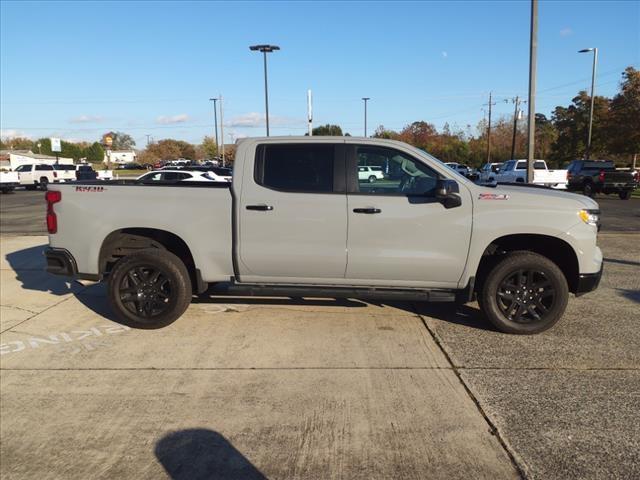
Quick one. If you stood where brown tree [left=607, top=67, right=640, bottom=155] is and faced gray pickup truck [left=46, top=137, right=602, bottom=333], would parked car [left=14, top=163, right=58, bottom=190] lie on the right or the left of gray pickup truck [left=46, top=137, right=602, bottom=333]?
right

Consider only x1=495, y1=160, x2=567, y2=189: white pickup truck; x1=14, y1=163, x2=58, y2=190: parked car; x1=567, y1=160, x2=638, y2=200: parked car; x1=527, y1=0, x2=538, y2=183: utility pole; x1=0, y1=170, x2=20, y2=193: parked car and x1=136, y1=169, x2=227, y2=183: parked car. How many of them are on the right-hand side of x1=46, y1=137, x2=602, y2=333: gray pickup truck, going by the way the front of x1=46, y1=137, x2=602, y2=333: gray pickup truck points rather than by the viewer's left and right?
0

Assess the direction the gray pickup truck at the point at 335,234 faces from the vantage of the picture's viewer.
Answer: facing to the right of the viewer

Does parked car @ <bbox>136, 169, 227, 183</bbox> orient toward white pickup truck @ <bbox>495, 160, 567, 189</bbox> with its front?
no

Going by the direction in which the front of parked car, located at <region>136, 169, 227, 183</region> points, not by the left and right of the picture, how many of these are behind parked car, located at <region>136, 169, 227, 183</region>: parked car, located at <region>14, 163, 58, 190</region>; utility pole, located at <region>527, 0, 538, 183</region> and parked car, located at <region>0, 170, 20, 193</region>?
1

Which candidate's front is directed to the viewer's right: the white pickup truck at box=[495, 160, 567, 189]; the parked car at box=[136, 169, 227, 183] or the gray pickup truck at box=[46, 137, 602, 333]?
the gray pickup truck at box=[46, 137, 602, 333]

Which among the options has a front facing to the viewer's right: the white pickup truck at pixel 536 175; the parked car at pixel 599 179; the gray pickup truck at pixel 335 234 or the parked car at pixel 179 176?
the gray pickup truck at pixel 335 234

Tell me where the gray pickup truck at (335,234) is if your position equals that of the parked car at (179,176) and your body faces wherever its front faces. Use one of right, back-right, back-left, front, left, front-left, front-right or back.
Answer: back-left

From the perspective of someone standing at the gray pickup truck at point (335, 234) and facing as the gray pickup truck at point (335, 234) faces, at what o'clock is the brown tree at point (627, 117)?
The brown tree is roughly at 10 o'clock from the gray pickup truck.

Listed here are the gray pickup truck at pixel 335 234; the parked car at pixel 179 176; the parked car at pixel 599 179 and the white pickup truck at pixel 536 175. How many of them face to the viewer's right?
1

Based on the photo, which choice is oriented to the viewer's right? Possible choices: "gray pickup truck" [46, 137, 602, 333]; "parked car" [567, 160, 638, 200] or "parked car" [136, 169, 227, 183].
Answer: the gray pickup truck

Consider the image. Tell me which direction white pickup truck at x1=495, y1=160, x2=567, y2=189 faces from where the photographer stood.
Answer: facing away from the viewer and to the left of the viewer

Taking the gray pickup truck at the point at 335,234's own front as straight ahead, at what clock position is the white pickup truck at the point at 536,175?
the white pickup truck at the point at 536,175 is roughly at 10 o'clock from the gray pickup truck at the point at 335,234.
